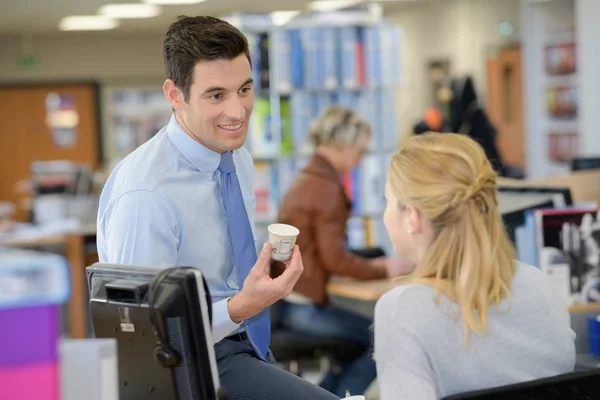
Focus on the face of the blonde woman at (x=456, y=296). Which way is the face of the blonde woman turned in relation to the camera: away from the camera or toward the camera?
away from the camera

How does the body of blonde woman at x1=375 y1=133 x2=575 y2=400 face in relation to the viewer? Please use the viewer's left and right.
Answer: facing away from the viewer and to the left of the viewer

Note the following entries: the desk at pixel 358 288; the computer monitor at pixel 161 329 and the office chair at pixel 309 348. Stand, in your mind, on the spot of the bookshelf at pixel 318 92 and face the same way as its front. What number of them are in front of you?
3

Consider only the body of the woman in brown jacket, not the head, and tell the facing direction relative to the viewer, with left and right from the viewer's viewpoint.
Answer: facing to the right of the viewer

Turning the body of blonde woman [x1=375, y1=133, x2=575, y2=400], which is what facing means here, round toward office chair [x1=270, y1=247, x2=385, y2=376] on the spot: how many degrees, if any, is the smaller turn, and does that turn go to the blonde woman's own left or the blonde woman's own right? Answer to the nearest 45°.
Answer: approximately 45° to the blonde woman's own right

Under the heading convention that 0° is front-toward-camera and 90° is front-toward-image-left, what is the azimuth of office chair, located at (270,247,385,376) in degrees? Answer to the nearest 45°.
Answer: approximately 270°

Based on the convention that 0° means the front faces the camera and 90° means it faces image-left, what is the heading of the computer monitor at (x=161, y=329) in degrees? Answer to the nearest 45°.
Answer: approximately 225°

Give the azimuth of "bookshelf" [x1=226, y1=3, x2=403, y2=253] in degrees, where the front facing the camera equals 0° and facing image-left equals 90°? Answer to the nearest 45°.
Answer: approximately 0°

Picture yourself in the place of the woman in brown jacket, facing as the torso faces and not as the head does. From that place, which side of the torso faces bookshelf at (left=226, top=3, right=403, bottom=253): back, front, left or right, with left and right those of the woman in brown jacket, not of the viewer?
left

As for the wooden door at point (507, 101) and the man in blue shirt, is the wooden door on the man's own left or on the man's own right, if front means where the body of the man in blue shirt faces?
on the man's own left

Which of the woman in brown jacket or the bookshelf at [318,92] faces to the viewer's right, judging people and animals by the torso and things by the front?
the woman in brown jacket

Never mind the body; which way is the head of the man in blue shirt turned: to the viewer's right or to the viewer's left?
to the viewer's right

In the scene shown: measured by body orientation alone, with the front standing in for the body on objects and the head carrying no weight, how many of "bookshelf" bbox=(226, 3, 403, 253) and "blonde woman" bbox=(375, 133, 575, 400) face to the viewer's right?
0

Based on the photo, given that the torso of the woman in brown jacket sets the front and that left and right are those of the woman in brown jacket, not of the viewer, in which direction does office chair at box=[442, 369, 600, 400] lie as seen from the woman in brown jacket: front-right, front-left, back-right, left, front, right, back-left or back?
right
